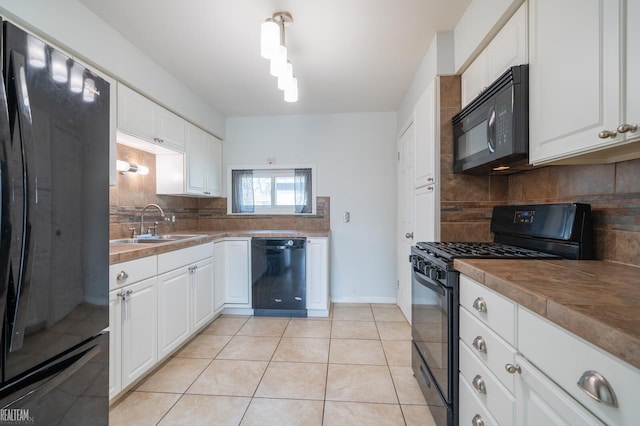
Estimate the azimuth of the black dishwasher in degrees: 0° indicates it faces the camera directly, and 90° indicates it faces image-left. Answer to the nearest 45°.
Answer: approximately 0°

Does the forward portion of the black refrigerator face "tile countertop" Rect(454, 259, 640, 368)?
yes

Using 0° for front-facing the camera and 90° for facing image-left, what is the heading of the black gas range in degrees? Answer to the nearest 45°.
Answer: approximately 45°

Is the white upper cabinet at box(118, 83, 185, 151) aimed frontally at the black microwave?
yes

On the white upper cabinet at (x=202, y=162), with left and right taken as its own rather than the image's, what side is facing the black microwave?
front

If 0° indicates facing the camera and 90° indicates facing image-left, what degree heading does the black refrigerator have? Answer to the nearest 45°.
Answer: approximately 315°

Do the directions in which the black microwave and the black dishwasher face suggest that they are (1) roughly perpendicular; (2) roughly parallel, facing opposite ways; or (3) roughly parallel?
roughly perpendicular
